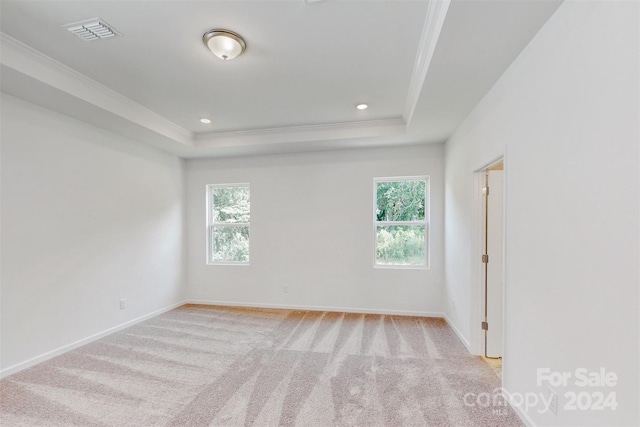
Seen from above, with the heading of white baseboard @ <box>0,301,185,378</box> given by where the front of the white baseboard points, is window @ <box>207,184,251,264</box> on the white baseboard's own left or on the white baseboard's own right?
on the white baseboard's own left

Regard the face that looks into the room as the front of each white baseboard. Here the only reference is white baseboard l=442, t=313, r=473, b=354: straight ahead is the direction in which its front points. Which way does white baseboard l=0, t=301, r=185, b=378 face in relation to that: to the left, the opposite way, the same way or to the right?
the opposite way

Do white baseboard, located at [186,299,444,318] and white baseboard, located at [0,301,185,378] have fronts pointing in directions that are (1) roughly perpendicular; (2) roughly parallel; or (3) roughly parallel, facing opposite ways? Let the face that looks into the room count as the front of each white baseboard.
roughly perpendicular

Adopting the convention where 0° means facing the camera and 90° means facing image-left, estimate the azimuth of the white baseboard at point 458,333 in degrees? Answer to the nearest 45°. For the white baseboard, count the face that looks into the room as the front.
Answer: approximately 90°

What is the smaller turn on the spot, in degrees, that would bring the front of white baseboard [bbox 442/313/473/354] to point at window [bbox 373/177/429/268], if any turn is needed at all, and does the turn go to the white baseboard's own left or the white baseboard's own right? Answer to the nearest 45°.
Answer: approximately 45° to the white baseboard's own right

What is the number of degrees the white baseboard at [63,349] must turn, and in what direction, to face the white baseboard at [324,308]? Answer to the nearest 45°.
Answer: approximately 45° to its left

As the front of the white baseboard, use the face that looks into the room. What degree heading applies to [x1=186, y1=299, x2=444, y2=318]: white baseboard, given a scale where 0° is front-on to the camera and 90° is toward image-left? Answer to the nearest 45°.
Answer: approximately 0°

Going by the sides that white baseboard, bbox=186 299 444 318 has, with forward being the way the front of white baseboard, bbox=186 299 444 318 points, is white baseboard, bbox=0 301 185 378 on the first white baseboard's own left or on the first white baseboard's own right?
on the first white baseboard's own right

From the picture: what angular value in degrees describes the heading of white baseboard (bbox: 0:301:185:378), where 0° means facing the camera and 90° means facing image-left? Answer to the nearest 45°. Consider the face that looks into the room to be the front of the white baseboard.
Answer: approximately 315°
